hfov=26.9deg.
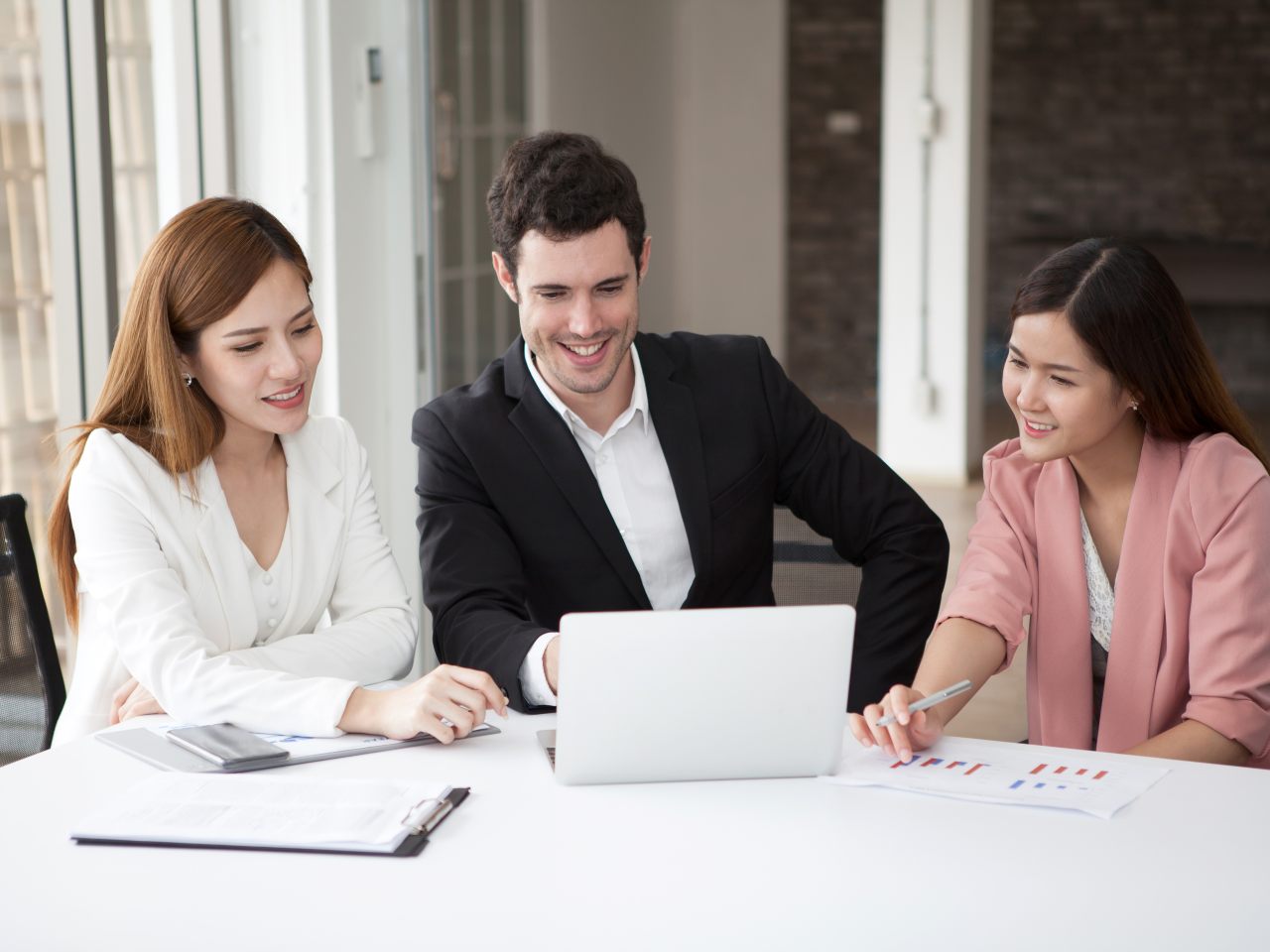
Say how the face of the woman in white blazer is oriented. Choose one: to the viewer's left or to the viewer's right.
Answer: to the viewer's right

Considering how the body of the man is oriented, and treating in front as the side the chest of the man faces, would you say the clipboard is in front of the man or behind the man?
in front

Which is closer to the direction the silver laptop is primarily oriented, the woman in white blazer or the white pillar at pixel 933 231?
the white pillar

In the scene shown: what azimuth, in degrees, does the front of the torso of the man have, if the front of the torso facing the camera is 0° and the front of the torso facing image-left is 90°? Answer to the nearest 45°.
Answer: approximately 0°

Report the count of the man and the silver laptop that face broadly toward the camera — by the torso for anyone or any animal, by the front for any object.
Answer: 1

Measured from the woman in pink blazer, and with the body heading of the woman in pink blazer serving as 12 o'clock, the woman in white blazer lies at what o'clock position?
The woman in white blazer is roughly at 1 o'clock from the woman in pink blazer.
